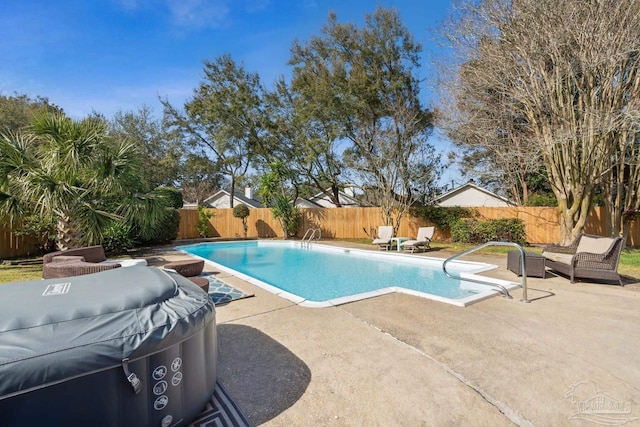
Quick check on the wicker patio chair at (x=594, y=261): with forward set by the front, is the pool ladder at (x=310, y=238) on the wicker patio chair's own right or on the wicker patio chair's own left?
on the wicker patio chair's own right

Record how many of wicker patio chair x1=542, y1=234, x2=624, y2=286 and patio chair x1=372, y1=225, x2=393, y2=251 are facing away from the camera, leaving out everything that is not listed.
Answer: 0

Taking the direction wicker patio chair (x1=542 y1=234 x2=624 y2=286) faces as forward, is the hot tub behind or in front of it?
in front

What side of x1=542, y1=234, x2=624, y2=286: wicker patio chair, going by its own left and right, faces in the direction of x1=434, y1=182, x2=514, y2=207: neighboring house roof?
right

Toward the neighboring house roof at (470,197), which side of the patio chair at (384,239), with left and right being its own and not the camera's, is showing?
back

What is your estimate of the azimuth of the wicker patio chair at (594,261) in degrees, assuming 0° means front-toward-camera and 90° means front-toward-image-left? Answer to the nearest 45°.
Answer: approximately 45°

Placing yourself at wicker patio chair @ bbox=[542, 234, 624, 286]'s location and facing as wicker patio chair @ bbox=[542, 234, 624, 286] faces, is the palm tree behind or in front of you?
in front

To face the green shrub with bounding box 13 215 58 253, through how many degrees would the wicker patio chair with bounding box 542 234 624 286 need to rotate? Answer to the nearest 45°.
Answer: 0° — it already faces it

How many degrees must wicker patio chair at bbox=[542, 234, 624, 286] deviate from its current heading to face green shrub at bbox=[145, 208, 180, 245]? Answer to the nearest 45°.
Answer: approximately 45° to its right
